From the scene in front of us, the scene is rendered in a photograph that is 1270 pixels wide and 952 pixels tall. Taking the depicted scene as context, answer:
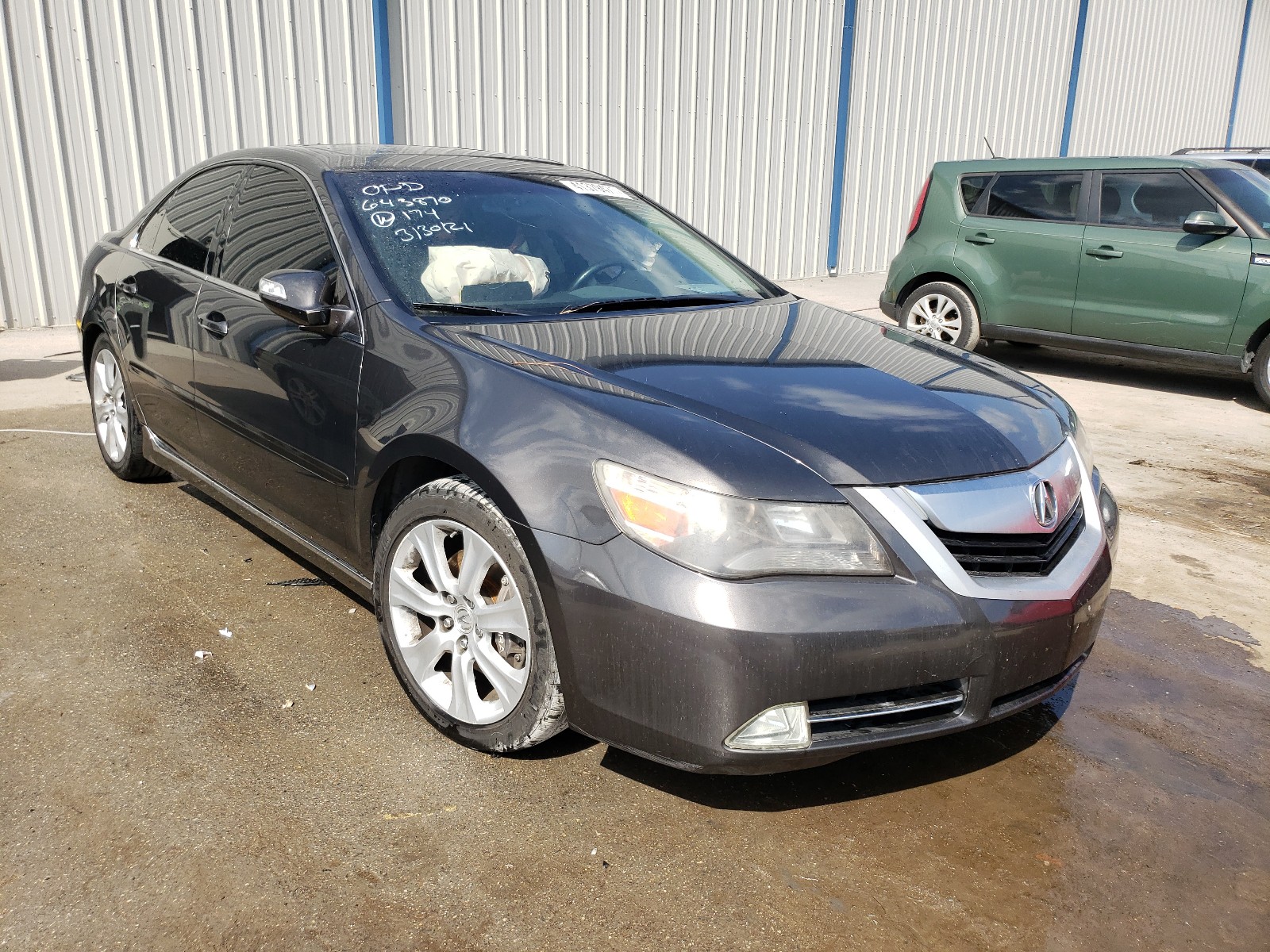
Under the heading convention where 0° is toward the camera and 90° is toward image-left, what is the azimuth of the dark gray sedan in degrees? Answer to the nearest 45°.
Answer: approximately 315°

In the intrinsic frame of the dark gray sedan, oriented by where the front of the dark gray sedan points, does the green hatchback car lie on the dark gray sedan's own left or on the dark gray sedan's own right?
on the dark gray sedan's own left

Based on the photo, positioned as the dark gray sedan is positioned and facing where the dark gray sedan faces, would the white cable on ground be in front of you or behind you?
behind
